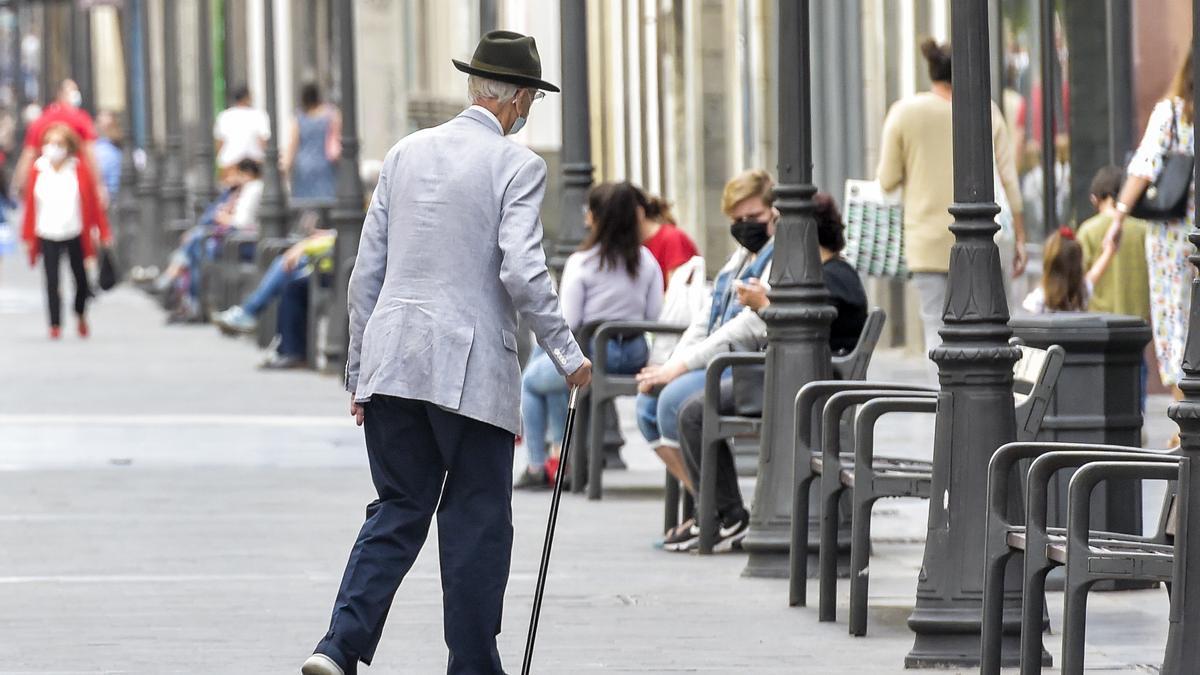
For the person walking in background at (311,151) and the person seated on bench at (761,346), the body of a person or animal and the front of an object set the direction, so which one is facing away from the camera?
the person walking in background

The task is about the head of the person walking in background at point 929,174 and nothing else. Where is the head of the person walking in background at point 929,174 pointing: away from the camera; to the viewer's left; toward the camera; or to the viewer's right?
away from the camera

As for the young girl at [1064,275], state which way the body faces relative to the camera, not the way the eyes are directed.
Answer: away from the camera

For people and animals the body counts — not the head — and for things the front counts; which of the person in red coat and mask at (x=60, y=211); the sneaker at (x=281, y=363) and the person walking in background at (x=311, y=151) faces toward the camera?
the person in red coat and mask

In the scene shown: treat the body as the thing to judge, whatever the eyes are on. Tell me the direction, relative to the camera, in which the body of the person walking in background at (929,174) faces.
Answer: away from the camera

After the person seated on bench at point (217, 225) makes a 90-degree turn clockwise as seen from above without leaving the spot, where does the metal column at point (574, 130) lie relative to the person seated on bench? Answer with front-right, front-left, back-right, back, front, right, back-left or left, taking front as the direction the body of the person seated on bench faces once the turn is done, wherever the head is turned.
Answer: back

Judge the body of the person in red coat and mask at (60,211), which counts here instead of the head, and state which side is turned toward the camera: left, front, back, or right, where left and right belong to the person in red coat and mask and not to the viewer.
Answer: front

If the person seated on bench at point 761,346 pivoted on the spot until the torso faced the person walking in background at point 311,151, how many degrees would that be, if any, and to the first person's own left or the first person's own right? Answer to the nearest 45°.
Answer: approximately 90° to the first person's own right

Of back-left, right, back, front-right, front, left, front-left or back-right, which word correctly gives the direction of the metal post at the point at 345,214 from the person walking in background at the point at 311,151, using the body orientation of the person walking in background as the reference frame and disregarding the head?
back

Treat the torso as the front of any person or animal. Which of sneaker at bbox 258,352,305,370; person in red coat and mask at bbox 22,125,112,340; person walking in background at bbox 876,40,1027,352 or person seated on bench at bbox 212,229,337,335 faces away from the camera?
the person walking in background

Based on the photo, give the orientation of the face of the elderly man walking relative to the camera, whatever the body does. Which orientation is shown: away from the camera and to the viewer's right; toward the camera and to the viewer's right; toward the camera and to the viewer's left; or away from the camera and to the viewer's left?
away from the camera and to the viewer's right

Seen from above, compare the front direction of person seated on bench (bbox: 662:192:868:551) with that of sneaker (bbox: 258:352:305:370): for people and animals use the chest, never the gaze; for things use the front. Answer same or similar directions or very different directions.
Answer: same or similar directions

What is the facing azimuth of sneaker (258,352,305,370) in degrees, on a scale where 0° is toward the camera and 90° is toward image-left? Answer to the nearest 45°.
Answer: approximately 90°

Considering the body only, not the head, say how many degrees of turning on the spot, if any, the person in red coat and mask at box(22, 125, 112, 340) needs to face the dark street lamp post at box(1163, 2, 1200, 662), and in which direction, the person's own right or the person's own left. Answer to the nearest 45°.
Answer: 0° — they already face it

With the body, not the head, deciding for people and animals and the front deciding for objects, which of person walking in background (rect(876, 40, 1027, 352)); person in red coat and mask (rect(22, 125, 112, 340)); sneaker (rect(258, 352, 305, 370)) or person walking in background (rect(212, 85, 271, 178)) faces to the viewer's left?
the sneaker

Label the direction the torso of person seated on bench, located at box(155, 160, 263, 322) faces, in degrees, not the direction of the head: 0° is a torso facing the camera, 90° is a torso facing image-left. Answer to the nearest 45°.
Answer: approximately 90°

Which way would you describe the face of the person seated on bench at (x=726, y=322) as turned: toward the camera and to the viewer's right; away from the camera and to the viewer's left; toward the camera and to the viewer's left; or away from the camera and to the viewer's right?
toward the camera and to the viewer's left

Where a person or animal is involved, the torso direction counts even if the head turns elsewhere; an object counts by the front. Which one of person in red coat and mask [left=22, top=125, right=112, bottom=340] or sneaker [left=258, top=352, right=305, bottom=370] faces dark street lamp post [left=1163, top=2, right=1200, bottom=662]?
the person in red coat and mask

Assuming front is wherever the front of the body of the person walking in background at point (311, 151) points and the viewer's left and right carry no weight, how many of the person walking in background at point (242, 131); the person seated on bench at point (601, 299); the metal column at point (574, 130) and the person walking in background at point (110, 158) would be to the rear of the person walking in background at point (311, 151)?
2

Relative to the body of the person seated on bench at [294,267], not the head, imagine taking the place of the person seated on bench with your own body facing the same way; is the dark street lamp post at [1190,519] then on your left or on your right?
on your left
